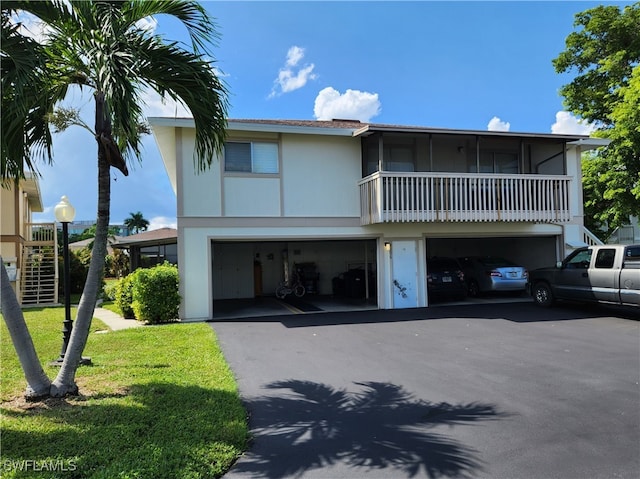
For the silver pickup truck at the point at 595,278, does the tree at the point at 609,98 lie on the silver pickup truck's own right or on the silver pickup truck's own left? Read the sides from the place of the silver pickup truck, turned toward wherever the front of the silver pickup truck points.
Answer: on the silver pickup truck's own right

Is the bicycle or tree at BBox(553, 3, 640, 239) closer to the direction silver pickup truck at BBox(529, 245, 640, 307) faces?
the bicycle

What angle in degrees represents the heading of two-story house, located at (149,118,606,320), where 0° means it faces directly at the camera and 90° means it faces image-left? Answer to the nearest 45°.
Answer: approximately 0°

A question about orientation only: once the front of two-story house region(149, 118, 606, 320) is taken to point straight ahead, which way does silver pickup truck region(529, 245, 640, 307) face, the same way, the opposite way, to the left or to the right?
to the right

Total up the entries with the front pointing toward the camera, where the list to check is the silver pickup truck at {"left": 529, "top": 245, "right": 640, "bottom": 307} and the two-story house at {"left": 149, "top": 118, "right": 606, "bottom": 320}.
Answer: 1

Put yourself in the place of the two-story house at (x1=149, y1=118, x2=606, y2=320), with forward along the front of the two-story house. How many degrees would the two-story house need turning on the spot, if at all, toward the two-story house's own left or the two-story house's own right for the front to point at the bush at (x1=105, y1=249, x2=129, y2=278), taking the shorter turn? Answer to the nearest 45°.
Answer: approximately 135° to the two-story house's own right

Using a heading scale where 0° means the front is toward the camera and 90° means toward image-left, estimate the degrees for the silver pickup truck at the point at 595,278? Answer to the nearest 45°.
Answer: approximately 90°

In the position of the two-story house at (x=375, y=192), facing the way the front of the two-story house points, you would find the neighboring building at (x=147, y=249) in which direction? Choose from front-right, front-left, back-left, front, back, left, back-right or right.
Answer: back-right

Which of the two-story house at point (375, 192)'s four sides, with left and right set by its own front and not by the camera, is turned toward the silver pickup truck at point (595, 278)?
left

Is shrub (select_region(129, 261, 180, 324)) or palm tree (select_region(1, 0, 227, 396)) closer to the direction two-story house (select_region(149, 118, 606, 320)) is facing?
the palm tree

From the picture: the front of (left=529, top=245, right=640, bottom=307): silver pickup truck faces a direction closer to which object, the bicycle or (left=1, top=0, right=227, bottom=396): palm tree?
the bicycle

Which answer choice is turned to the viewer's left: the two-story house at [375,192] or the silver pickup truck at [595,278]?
the silver pickup truck
